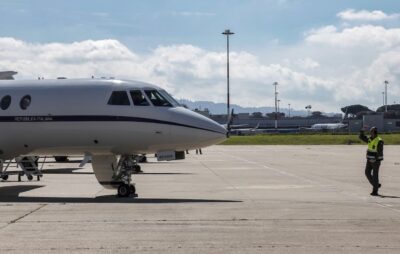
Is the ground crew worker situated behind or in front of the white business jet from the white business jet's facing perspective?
in front

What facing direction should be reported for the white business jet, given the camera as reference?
facing to the right of the viewer
